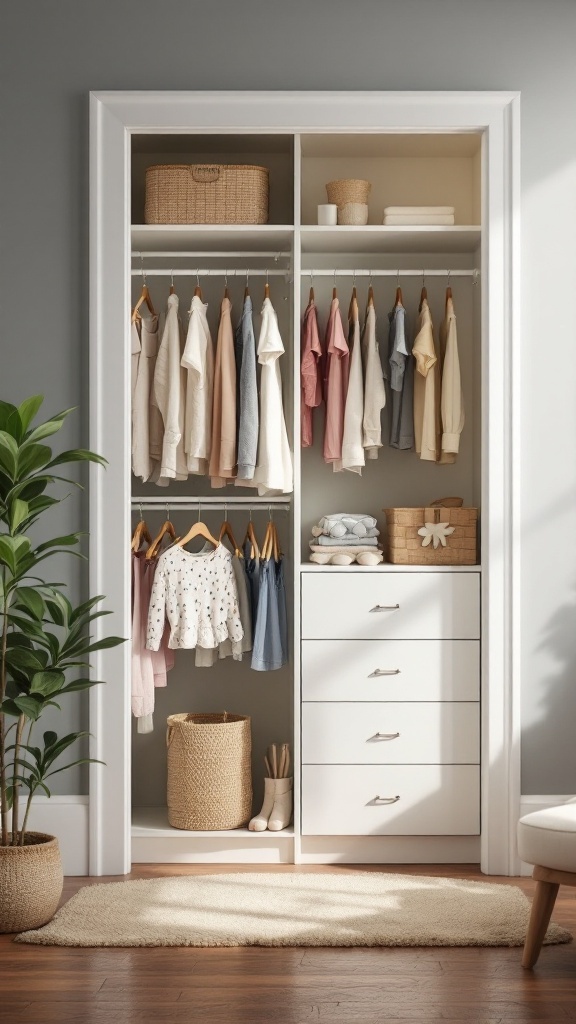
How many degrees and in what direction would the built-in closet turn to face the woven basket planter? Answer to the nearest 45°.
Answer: approximately 45° to its right

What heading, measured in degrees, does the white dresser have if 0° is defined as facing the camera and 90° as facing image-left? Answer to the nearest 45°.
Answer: approximately 0°

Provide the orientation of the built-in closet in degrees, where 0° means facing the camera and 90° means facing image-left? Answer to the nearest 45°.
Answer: approximately 0°
